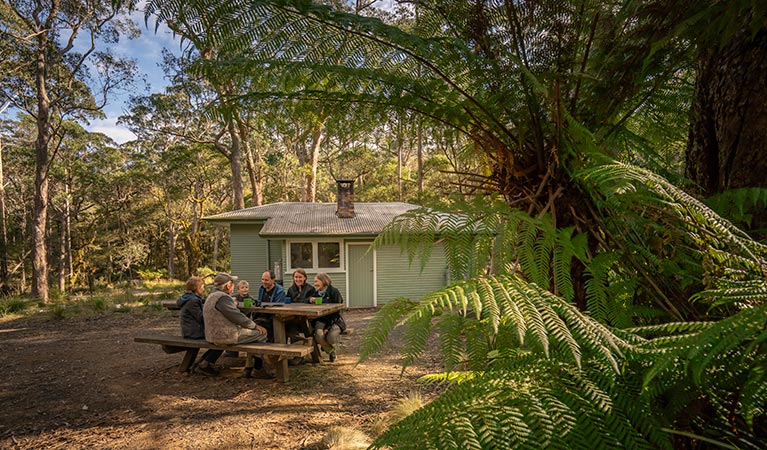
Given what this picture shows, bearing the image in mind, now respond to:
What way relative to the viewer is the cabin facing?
toward the camera

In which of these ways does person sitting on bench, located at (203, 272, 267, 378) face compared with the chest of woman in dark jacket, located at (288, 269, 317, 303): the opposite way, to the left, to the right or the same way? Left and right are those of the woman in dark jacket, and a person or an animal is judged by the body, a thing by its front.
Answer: the opposite way

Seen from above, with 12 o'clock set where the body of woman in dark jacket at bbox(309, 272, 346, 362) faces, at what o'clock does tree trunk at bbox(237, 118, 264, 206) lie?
The tree trunk is roughly at 4 o'clock from the woman in dark jacket.

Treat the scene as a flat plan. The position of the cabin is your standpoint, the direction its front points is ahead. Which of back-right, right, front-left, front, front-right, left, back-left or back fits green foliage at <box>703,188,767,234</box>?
front

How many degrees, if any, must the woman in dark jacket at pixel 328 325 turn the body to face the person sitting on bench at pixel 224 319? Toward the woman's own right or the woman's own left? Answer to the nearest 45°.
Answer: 0° — they already face them

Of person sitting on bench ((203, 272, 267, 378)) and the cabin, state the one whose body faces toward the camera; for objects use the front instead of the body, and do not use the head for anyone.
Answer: the cabin

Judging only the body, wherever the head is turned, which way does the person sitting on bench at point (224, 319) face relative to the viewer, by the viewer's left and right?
facing away from the viewer and to the right of the viewer

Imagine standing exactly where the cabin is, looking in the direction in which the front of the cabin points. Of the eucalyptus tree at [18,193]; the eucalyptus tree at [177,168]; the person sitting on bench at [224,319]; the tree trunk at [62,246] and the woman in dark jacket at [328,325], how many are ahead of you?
2

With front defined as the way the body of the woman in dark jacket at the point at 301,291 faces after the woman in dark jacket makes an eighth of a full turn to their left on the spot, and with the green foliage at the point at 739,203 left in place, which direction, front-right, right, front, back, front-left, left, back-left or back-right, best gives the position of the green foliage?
front

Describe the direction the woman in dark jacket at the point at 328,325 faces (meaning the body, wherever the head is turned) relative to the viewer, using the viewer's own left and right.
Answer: facing the viewer and to the left of the viewer

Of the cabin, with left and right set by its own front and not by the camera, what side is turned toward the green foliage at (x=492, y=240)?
front

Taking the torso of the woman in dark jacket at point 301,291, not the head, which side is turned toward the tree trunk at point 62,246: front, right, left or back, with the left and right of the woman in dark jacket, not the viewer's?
right

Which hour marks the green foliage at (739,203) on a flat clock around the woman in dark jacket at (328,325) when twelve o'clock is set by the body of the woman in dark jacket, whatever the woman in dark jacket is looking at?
The green foliage is roughly at 10 o'clock from the woman in dark jacket.

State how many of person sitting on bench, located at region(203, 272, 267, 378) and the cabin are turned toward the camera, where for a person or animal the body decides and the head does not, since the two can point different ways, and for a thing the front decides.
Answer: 1

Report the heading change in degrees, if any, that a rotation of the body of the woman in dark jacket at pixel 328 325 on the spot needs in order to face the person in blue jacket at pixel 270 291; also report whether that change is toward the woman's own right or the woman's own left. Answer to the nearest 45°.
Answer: approximately 90° to the woman's own right

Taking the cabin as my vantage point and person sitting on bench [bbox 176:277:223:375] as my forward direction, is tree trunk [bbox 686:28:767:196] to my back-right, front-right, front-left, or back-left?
front-left

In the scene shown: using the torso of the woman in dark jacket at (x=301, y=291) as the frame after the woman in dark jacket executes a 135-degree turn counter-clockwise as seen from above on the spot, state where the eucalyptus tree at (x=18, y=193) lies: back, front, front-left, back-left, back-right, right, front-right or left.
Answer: back-left
